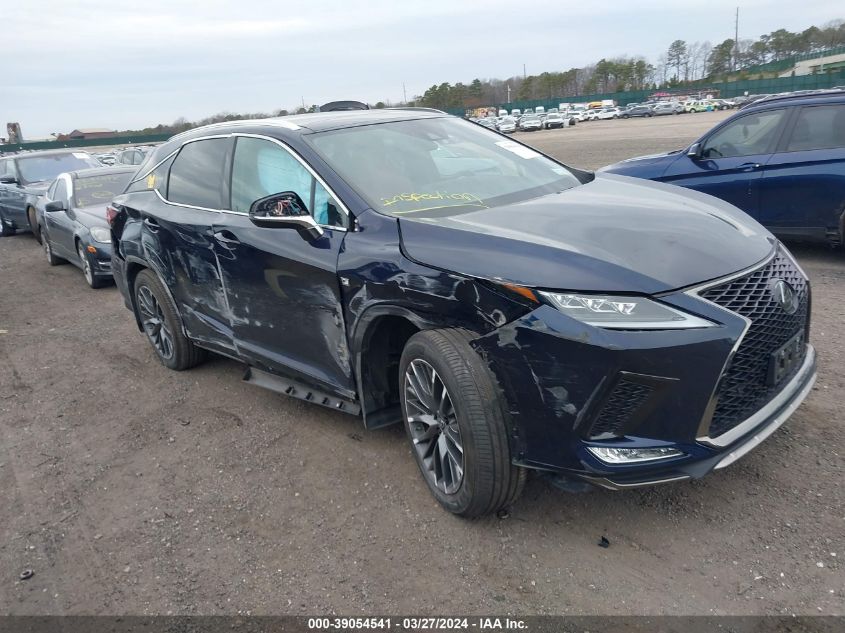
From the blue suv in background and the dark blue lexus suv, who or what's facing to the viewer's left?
the blue suv in background

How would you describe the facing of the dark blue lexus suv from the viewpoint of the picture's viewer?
facing the viewer and to the right of the viewer

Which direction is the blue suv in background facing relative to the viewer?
to the viewer's left

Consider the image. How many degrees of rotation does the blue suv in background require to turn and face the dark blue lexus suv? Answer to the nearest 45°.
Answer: approximately 90° to its left

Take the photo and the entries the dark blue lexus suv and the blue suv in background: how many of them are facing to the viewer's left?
1

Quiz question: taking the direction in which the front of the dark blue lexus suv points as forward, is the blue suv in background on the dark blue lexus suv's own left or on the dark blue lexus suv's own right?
on the dark blue lexus suv's own left

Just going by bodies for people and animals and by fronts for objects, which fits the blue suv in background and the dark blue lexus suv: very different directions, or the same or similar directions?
very different directions
